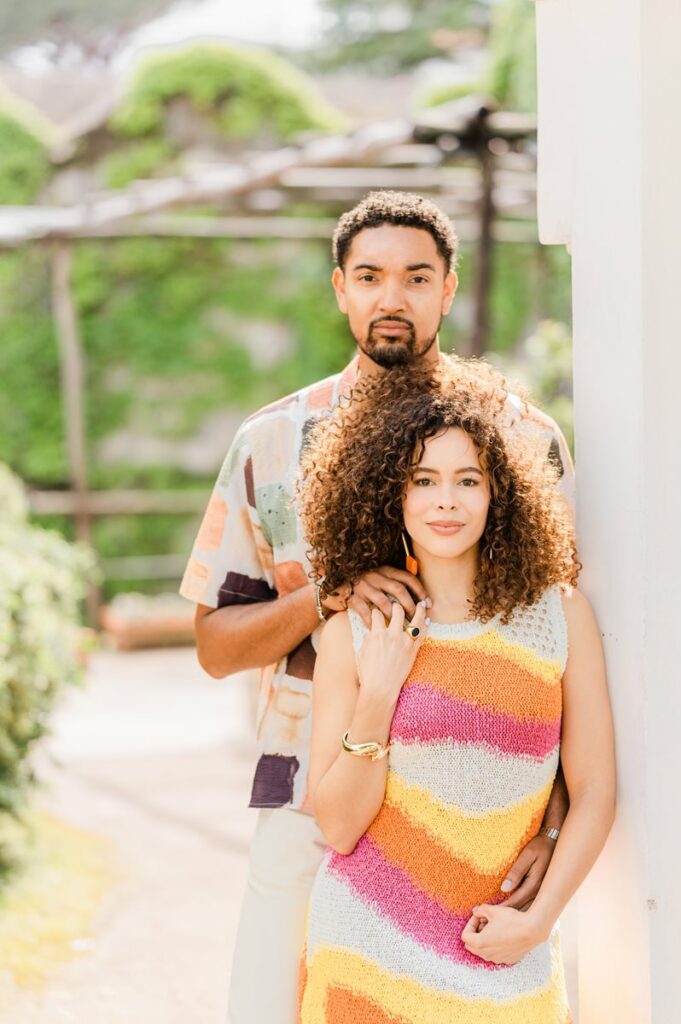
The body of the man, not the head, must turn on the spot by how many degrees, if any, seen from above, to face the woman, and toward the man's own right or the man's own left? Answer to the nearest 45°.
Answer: approximately 45° to the man's own left

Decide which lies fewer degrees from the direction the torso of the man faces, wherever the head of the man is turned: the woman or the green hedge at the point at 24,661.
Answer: the woman

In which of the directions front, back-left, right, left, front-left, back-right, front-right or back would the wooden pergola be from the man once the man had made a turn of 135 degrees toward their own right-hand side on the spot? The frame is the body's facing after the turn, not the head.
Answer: front-right

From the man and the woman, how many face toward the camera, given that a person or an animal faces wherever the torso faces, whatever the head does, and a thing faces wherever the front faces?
2

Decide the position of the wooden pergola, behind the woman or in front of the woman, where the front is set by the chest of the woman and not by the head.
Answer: behind

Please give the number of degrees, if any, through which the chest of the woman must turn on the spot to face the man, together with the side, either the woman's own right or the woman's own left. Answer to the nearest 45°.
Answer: approximately 135° to the woman's own right

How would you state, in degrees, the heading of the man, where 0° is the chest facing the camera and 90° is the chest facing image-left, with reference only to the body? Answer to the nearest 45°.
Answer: approximately 0°
